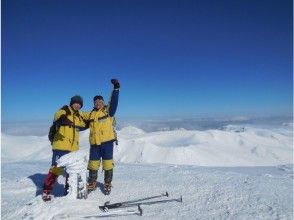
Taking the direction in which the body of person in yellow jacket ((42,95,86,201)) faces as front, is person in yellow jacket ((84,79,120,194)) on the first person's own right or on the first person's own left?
on the first person's own left

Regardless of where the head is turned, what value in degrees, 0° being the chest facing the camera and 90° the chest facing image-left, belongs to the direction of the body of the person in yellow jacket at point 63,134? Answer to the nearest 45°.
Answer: approximately 315°
